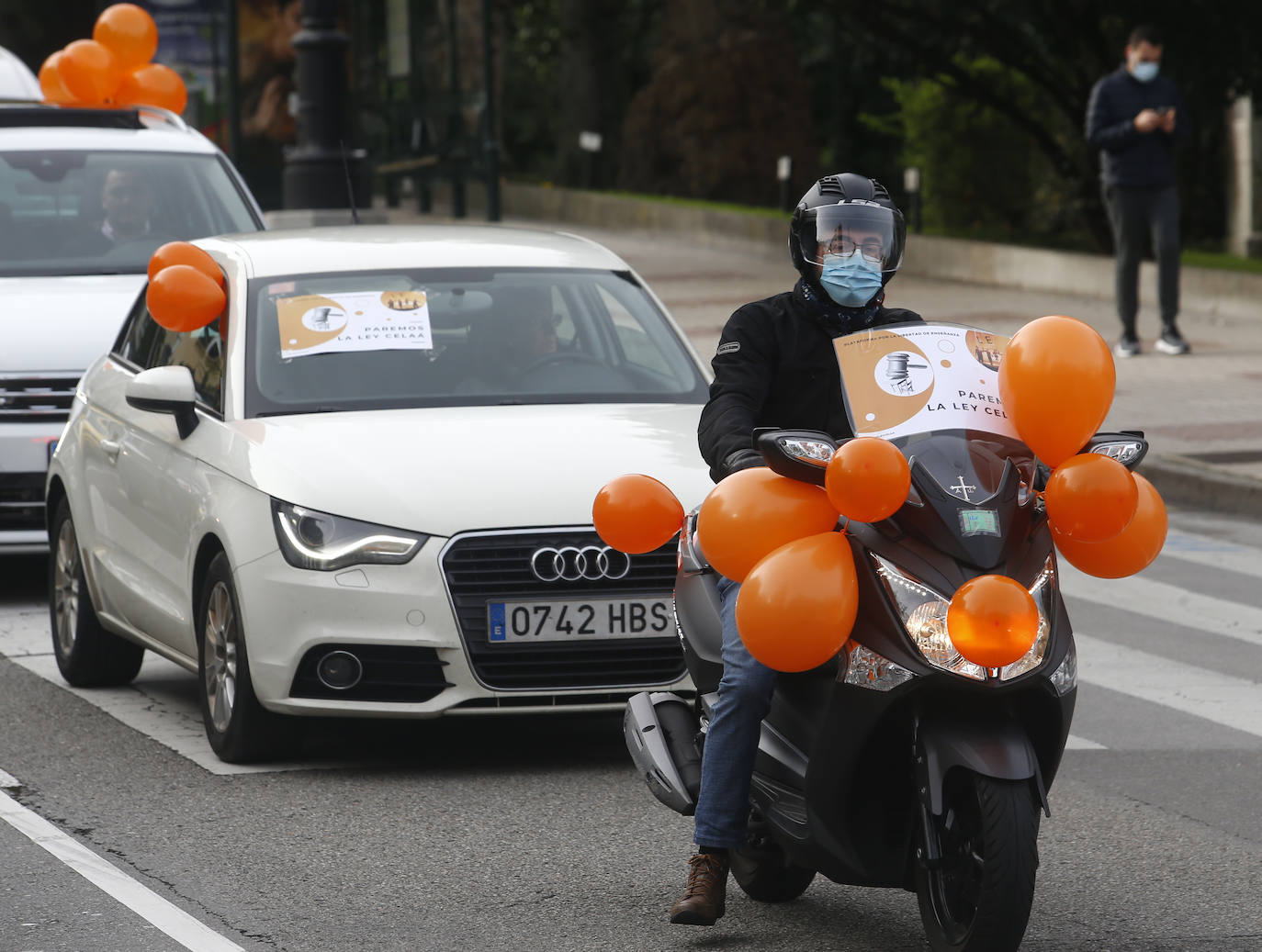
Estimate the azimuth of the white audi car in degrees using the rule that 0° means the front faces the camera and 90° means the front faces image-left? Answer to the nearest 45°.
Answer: approximately 315°

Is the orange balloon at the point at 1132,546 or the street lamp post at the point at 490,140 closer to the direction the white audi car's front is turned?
the orange balloon

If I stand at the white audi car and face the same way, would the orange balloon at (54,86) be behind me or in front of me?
behind

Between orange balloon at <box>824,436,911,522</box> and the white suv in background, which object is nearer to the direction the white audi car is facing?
the orange balloon

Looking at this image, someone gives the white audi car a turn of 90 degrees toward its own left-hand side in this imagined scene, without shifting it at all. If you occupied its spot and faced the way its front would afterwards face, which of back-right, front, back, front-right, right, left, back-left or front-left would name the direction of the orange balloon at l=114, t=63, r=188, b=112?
front-left

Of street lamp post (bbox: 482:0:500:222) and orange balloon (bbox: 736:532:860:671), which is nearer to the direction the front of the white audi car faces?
the orange balloon

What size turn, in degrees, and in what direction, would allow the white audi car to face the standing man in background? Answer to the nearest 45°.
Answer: approximately 90° to its left

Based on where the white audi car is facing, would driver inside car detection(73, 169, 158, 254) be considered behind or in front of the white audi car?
behind

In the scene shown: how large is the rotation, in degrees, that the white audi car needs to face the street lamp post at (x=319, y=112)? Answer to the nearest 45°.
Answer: approximately 135° to its left

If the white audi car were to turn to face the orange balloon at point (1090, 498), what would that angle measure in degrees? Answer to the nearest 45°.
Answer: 0° — it already faces it
